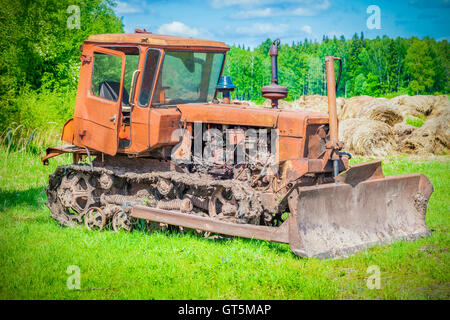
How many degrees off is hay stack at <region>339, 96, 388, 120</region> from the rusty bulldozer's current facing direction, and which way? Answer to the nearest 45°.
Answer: approximately 135° to its left

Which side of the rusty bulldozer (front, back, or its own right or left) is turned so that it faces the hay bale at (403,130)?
left

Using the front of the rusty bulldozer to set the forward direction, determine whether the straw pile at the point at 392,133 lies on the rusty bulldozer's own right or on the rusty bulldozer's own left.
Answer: on the rusty bulldozer's own left

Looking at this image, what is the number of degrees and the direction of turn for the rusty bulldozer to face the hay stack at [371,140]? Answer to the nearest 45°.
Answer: approximately 90° to its left

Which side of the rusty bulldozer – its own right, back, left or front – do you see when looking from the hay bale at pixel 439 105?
left

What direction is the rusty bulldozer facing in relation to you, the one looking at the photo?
facing the viewer and to the right of the viewer

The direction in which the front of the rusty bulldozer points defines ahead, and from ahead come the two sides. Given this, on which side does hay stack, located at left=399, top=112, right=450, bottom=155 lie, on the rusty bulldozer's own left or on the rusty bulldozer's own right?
on the rusty bulldozer's own left

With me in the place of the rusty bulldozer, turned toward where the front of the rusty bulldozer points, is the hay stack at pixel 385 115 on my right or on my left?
on my left
